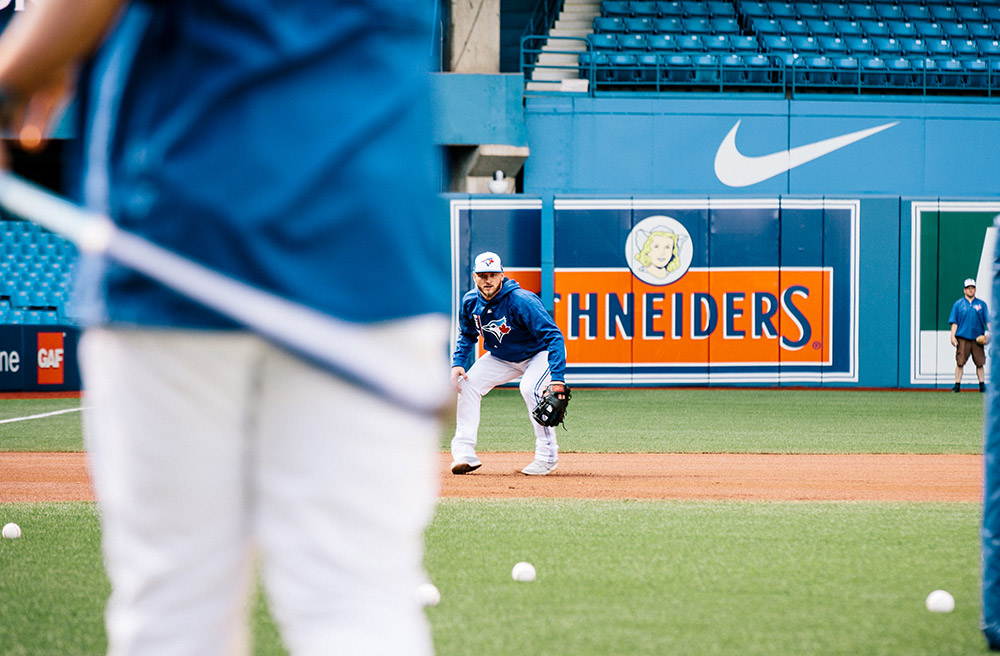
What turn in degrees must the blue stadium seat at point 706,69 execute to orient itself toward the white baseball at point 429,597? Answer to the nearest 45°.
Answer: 0° — it already faces it

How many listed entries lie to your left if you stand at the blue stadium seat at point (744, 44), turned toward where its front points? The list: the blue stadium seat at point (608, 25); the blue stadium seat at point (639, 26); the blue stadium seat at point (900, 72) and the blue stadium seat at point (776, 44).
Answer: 2

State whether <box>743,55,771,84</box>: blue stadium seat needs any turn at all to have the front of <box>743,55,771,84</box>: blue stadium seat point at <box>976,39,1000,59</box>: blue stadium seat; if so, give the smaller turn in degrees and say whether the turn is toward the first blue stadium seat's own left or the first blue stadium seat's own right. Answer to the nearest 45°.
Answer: approximately 135° to the first blue stadium seat's own left

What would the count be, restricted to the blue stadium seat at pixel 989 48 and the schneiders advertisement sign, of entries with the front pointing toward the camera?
2

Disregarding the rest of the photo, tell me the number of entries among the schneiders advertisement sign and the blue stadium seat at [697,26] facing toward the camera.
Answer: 2

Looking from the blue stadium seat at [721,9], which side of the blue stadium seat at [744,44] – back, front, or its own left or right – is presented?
back

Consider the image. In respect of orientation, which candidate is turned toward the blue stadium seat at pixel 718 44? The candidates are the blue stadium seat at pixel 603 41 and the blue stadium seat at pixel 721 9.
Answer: the blue stadium seat at pixel 721 9

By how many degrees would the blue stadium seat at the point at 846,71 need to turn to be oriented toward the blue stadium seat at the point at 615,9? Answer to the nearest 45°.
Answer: approximately 90° to its right

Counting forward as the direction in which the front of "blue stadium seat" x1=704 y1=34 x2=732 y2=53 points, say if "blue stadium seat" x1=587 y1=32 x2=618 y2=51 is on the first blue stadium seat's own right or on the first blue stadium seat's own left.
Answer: on the first blue stadium seat's own right
